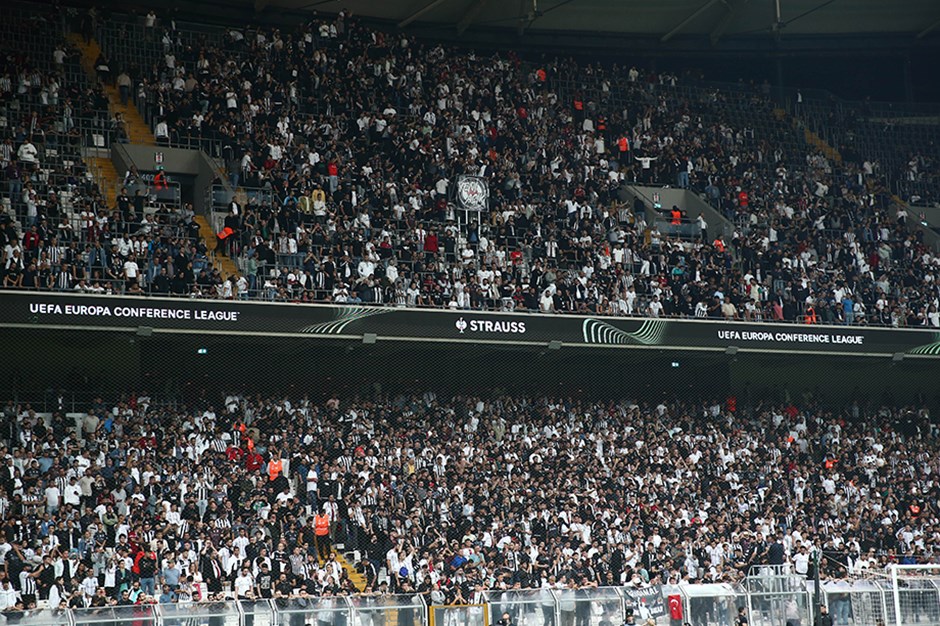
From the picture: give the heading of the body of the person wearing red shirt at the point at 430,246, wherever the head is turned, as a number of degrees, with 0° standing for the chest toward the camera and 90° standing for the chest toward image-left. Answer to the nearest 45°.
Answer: approximately 0°

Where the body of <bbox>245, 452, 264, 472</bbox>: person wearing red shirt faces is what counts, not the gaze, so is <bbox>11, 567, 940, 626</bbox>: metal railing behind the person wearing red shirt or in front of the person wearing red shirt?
in front

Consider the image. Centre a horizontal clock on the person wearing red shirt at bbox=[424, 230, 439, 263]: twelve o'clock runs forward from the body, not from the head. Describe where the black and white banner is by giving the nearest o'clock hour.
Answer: The black and white banner is roughly at 7 o'clock from the person wearing red shirt.

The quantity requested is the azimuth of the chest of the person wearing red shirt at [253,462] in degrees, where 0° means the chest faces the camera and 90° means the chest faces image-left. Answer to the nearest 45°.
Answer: approximately 0°

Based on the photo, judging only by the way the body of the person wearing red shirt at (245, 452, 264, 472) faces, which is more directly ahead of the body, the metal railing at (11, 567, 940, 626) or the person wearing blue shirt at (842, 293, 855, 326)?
the metal railing

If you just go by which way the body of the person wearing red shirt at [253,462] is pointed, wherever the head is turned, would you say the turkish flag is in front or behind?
in front

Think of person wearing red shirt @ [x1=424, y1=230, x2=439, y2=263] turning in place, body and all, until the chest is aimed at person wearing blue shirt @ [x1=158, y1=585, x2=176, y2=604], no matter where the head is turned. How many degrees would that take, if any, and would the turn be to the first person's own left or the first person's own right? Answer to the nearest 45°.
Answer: approximately 45° to the first person's own right

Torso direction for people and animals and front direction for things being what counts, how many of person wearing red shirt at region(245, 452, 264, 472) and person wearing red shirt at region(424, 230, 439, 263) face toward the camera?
2

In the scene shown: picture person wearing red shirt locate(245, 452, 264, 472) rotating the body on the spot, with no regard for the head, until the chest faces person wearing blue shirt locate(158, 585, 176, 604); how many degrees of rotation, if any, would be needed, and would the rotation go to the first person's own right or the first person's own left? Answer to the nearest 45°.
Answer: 0° — they already face them

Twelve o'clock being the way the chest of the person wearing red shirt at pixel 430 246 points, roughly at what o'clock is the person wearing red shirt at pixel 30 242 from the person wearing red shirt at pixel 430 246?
the person wearing red shirt at pixel 30 242 is roughly at 2 o'clock from the person wearing red shirt at pixel 430 246.
